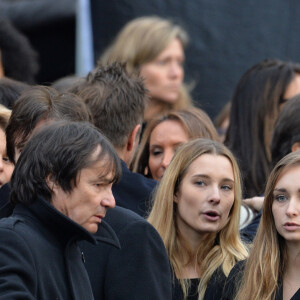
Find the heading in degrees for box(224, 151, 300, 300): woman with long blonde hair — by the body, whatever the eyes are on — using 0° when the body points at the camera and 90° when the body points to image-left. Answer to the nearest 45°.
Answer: approximately 0°

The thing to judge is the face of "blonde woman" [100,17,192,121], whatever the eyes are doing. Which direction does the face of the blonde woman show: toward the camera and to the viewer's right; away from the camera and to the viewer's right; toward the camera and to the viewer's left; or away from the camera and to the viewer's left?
toward the camera and to the viewer's right

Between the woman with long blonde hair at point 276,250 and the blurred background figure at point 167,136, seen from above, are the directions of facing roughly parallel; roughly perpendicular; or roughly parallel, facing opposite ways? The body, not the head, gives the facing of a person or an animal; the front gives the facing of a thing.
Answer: roughly parallel

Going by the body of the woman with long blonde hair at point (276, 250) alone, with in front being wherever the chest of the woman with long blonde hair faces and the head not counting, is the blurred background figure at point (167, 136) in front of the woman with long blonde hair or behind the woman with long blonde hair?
behind

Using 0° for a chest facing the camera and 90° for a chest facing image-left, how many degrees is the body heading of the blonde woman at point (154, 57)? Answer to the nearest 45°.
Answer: approximately 315°

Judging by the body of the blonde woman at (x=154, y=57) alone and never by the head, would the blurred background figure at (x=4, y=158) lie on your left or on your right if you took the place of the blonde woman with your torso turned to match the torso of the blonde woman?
on your right

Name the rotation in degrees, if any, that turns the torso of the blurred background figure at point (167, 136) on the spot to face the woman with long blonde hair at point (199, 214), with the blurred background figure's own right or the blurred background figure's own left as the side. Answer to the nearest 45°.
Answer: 0° — they already face them

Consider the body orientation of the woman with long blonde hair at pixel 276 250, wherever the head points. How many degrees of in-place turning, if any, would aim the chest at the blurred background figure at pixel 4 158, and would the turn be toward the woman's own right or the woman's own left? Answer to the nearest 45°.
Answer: approximately 90° to the woman's own right

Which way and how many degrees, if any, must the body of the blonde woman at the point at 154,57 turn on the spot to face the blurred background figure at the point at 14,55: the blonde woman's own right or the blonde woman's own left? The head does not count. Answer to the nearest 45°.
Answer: approximately 135° to the blonde woman's own right

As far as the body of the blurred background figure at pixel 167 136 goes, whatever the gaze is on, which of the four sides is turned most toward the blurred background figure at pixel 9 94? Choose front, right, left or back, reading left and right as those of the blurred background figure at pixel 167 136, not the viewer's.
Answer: right

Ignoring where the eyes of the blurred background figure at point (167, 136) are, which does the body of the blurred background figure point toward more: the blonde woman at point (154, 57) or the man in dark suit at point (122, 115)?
the man in dark suit

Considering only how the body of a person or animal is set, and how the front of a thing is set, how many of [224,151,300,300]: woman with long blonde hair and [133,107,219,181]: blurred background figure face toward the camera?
2

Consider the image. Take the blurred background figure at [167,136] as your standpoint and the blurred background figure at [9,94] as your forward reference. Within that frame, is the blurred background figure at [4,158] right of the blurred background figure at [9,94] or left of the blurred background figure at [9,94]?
left

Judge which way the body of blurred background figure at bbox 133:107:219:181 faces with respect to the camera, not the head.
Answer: toward the camera

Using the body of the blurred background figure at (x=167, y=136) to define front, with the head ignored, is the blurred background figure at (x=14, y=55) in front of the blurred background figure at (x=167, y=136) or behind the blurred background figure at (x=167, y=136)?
behind
